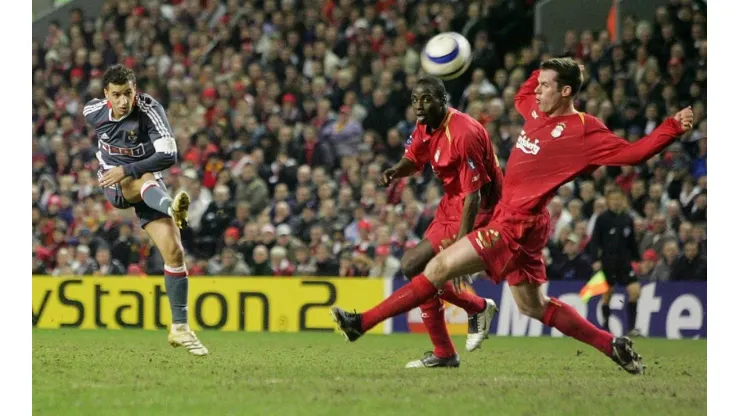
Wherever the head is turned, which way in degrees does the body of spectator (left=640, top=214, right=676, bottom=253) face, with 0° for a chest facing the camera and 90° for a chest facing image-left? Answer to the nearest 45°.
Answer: approximately 0°

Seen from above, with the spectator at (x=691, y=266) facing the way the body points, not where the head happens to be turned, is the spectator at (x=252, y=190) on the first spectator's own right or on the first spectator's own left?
on the first spectator's own right

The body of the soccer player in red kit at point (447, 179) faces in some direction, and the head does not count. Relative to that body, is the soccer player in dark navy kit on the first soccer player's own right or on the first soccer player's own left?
on the first soccer player's own right

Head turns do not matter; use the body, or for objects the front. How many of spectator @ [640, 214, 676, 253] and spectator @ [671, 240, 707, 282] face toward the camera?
2

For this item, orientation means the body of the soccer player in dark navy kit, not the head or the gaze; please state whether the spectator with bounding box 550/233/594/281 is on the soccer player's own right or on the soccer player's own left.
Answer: on the soccer player's own left

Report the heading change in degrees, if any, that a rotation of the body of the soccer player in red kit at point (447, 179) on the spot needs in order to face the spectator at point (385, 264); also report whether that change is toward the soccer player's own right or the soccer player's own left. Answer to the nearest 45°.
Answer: approximately 135° to the soccer player's own right

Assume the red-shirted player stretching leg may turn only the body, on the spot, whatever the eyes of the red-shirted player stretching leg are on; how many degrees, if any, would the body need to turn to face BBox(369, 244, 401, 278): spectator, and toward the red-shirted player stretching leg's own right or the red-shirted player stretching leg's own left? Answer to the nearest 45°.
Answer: approximately 135° to the red-shirted player stretching leg's own right

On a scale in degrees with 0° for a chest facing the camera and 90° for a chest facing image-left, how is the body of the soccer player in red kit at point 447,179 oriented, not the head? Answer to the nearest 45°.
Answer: approximately 45°

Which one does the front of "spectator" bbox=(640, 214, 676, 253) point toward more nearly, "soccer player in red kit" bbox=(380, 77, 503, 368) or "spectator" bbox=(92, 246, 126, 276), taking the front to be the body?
the soccer player in red kit
